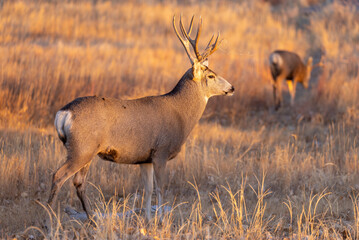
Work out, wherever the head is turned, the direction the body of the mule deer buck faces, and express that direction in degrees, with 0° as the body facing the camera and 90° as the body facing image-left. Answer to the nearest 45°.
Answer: approximately 270°

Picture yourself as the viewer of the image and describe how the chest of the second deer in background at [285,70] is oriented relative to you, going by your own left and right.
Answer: facing away from the viewer and to the right of the viewer

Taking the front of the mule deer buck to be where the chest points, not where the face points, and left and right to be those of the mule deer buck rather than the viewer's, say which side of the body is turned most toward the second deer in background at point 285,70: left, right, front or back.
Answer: left

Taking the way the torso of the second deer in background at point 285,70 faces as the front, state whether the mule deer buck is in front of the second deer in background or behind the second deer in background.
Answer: behind

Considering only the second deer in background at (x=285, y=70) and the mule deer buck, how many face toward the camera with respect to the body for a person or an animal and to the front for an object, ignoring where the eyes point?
0
